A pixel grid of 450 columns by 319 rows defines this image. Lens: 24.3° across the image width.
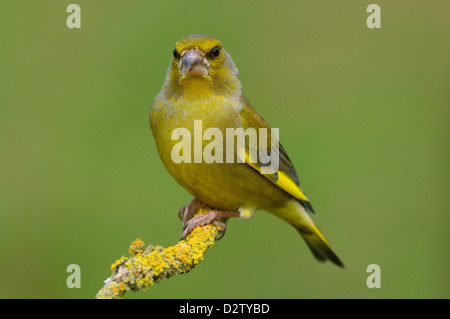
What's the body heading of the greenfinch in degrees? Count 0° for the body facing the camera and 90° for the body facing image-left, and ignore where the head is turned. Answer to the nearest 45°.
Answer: approximately 45°
